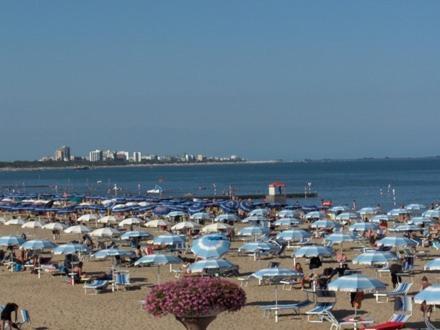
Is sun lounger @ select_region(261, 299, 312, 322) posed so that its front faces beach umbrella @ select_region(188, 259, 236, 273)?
no

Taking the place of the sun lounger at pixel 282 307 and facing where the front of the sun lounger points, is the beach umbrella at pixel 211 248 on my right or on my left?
on my right

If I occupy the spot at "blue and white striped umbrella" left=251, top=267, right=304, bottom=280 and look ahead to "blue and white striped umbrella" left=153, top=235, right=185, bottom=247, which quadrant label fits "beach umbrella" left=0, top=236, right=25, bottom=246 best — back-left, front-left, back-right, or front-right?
front-left

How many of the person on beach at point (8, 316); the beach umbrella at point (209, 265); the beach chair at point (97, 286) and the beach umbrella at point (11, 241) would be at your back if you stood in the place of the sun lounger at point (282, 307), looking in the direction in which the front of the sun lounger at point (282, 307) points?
0

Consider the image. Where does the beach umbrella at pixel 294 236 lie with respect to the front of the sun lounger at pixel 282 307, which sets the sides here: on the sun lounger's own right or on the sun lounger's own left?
on the sun lounger's own right

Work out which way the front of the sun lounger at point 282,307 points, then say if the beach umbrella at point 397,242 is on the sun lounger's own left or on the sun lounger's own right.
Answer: on the sun lounger's own right

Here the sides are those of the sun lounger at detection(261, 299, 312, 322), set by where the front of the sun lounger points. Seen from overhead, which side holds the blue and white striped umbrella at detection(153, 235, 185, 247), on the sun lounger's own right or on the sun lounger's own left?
on the sun lounger's own right

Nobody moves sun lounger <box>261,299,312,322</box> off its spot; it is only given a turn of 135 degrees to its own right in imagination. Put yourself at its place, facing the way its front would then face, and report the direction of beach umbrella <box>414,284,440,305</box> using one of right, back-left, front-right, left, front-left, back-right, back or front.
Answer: right

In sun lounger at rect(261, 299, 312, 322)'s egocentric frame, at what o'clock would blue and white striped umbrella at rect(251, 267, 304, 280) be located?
The blue and white striped umbrella is roughly at 3 o'clock from the sun lounger.

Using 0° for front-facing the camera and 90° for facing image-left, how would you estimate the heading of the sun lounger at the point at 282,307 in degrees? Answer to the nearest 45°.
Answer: approximately 90°
